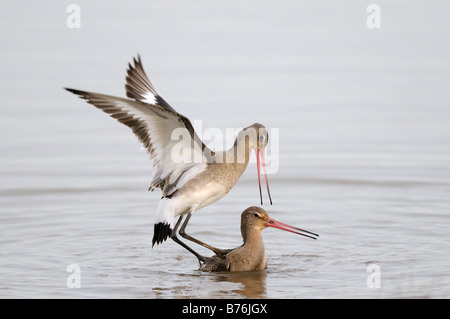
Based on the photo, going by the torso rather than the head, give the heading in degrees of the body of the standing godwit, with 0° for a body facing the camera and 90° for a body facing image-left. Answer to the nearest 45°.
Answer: approximately 270°

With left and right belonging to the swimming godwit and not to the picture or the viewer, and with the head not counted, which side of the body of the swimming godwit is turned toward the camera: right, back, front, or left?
right
